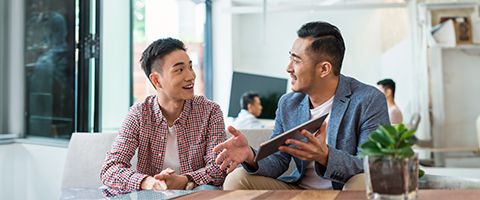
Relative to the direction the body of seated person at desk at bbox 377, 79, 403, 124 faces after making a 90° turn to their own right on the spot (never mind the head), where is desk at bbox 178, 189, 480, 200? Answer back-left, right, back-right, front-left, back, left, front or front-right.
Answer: back

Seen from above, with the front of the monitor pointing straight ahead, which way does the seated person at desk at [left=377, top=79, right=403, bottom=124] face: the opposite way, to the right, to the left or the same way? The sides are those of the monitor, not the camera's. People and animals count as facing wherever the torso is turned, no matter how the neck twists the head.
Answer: to the right

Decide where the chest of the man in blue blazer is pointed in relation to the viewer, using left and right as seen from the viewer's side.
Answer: facing the viewer and to the left of the viewer

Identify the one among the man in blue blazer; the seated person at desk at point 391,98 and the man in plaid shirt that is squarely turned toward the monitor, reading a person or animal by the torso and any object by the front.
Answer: the seated person at desk

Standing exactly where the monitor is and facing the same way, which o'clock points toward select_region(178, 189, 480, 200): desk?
The desk is roughly at 12 o'clock from the monitor.

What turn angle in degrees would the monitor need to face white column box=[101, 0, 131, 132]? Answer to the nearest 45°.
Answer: approximately 45° to its right

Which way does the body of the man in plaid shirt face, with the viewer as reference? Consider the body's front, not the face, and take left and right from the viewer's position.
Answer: facing the viewer

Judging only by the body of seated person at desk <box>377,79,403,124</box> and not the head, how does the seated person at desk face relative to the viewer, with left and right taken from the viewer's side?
facing to the left of the viewer

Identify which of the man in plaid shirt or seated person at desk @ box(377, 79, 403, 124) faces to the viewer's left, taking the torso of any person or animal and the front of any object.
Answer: the seated person at desk

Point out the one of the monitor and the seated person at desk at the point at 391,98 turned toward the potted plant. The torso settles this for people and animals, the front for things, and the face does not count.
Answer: the monitor

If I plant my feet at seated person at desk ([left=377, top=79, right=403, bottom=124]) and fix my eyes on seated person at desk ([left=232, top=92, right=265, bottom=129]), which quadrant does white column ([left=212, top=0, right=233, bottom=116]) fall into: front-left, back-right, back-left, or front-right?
front-right

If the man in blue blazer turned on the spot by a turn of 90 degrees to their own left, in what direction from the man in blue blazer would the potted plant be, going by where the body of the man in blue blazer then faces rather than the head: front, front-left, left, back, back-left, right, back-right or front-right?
front-right

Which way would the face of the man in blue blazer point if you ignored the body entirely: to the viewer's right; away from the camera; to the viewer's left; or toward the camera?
to the viewer's left

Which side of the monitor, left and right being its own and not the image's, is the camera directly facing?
front

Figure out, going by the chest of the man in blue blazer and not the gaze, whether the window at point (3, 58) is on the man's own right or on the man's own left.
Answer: on the man's own right

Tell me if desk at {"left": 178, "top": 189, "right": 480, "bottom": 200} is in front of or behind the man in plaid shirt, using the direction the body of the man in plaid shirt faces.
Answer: in front

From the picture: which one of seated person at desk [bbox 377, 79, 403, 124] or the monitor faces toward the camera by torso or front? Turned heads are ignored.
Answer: the monitor

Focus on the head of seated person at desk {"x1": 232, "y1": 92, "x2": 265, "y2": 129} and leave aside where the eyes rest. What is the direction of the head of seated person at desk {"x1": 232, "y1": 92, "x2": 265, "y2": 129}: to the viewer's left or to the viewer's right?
to the viewer's right

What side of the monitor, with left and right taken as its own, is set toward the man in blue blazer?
front
